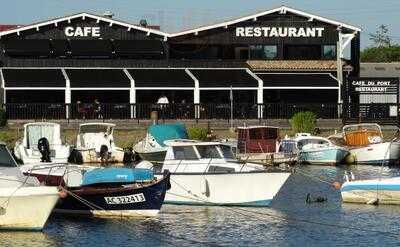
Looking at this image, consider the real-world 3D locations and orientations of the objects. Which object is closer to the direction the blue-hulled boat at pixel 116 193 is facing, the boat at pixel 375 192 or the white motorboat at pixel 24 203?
the boat

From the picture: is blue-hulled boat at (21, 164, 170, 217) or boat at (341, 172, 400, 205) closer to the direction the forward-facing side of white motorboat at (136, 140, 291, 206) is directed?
the boat

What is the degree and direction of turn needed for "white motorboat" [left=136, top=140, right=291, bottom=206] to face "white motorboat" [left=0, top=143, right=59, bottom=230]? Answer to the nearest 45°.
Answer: approximately 135° to its right

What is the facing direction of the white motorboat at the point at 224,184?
to the viewer's right

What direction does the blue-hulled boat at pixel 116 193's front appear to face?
to the viewer's right
